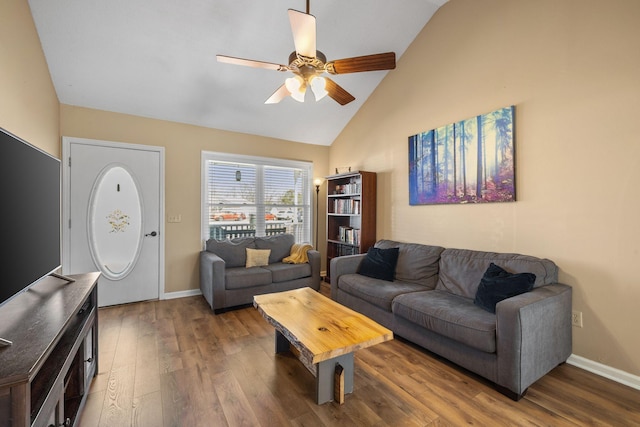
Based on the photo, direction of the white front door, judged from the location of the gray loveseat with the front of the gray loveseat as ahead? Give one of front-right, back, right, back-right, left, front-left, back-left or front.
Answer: back-right

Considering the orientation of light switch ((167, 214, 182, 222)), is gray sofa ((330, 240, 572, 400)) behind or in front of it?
in front

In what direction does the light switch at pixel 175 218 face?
toward the camera

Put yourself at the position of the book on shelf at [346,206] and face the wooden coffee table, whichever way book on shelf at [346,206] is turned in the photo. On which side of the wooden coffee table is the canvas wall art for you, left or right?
left

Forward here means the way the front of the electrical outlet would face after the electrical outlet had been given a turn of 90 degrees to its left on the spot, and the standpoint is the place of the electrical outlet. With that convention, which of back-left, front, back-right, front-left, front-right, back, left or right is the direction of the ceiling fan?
right

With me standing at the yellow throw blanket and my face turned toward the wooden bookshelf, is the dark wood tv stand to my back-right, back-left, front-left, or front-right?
back-right

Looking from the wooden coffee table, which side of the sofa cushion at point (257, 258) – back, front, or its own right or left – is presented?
front

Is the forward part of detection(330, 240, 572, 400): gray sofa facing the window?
no

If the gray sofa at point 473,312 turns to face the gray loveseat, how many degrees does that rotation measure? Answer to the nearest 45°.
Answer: approximately 45° to its right

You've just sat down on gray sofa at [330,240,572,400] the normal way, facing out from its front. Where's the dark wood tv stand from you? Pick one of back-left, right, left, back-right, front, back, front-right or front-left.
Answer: front

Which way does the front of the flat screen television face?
to the viewer's right

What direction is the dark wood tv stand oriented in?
to the viewer's right

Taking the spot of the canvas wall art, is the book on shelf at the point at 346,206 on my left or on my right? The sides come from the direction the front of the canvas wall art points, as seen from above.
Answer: on my right

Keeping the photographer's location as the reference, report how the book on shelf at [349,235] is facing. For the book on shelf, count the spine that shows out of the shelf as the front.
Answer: facing the viewer and to the left of the viewer

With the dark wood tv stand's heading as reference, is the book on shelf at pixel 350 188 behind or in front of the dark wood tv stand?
in front

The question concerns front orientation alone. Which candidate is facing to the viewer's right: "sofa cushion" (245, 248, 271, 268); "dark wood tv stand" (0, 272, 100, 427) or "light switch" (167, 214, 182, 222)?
the dark wood tv stand
